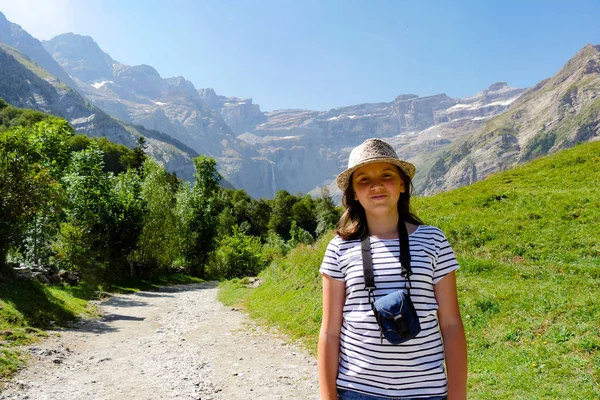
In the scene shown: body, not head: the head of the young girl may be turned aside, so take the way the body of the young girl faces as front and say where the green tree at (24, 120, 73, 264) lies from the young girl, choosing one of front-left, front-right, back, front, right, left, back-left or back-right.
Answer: back-right

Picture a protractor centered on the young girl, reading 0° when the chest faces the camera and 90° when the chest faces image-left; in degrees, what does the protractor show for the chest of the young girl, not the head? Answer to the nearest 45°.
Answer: approximately 0°

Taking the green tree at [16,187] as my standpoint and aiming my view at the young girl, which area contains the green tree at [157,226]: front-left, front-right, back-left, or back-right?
back-left

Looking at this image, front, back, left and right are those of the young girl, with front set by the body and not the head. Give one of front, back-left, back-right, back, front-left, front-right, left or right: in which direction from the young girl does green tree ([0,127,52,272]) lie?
back-right

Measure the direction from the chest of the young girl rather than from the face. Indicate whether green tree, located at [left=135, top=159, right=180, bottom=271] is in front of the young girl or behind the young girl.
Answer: behind
